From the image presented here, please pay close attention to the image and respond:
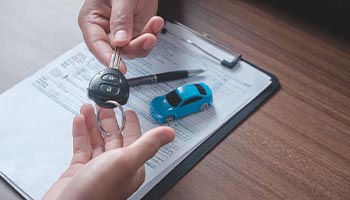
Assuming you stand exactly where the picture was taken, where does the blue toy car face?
facing the viewer and to the left of the viewer
